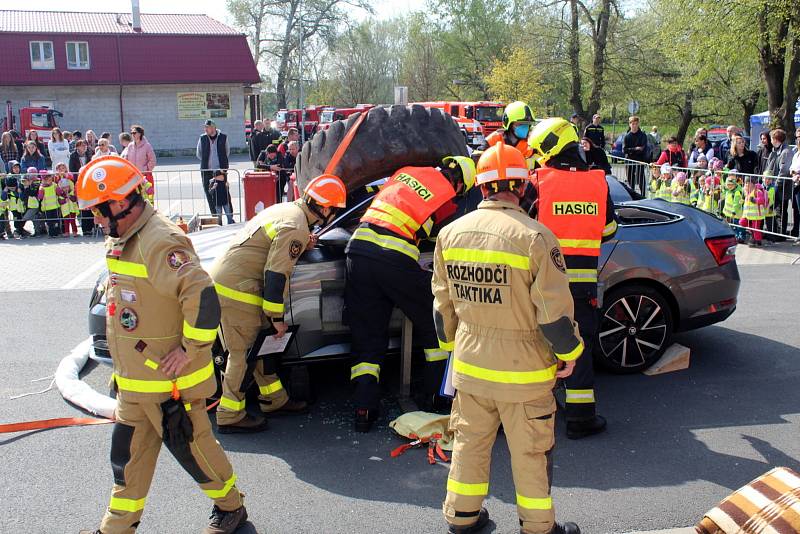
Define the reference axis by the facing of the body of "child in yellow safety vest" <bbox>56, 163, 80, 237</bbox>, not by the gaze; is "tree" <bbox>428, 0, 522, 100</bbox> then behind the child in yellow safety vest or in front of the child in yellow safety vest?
behind

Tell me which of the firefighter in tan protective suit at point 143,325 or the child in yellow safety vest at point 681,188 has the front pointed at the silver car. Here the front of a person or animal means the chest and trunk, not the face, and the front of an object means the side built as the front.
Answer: the child in yellow safety vest

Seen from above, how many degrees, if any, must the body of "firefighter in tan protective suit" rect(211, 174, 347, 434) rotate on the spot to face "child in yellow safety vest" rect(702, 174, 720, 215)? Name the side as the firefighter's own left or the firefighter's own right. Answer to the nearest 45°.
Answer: approximately 45° to the firefighter's own left

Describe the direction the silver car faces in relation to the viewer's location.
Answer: facing to the left of the viewer

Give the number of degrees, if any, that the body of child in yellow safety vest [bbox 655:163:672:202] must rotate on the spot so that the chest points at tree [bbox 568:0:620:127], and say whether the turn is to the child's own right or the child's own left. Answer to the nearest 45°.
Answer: approximately 180°

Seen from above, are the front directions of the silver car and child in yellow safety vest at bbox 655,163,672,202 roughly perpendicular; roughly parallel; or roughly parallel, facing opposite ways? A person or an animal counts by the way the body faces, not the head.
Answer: roughly perpendicular

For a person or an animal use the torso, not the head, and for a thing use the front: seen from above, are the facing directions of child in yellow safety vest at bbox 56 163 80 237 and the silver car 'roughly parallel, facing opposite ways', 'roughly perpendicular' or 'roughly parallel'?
roughly perpendicular

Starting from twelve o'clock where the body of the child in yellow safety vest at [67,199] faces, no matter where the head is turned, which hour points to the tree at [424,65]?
The tree is roughly at 7 o'clock from the child in yellow safety vest.

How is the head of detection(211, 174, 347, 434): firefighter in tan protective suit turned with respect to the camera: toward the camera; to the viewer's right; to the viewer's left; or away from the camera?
to the viewer's right

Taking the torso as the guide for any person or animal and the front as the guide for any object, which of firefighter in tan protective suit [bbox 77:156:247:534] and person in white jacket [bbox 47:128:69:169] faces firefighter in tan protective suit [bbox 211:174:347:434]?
the person in white jacket
